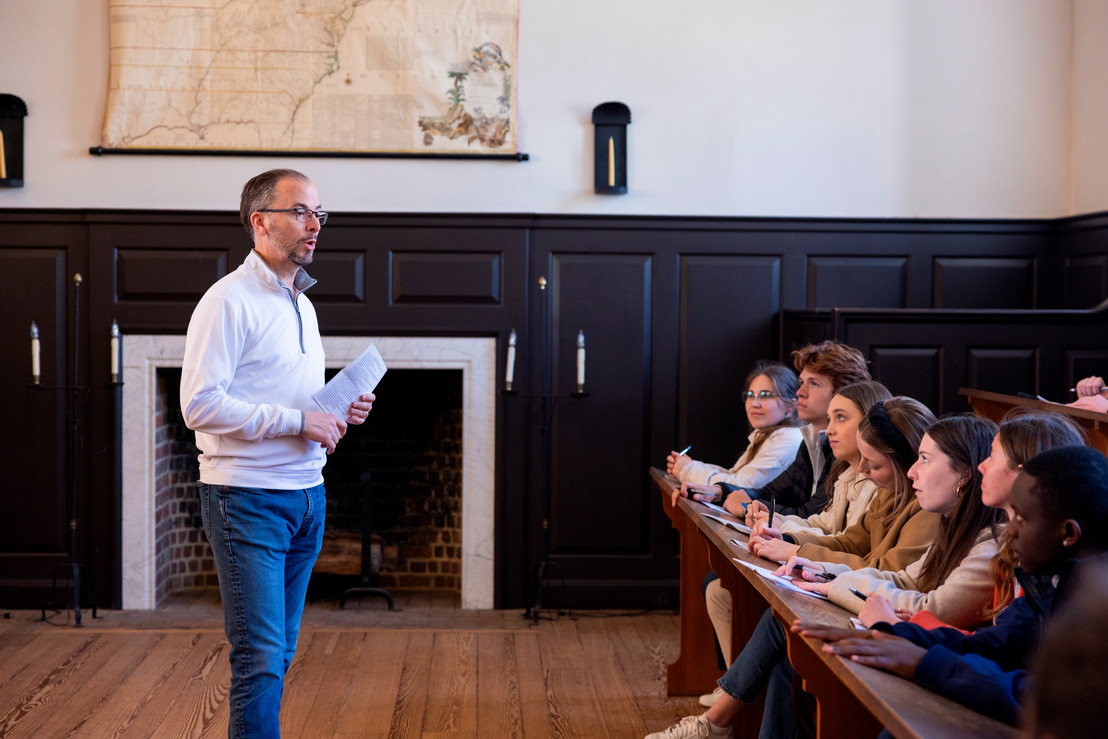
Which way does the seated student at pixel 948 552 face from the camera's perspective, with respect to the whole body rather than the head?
to the viewer's left

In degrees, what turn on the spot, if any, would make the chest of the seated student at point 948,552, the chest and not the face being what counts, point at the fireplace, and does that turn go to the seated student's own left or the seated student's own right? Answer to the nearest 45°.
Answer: approximately 45° to the seated student's own right

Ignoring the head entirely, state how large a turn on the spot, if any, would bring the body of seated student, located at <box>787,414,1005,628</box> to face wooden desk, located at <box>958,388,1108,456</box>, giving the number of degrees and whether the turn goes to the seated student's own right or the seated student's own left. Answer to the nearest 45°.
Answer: approximately 90° to the seated student's own right

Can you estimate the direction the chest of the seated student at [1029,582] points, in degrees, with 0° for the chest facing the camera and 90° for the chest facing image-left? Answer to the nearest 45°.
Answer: approximately 90°

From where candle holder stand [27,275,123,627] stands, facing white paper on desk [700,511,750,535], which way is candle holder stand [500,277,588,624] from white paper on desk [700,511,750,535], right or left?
left

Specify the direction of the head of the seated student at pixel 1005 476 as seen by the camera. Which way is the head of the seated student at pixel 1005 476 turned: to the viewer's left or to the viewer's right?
to the viewer's left

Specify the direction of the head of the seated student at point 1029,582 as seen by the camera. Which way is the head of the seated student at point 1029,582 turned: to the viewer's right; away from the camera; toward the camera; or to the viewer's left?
to the viewer's left

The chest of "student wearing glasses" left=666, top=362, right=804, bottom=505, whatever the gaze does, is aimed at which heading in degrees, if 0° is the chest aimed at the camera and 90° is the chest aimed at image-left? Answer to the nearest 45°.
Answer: approximately 45°

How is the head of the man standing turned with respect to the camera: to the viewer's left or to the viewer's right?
to the viewer's right

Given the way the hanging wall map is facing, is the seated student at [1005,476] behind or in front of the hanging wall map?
in front
